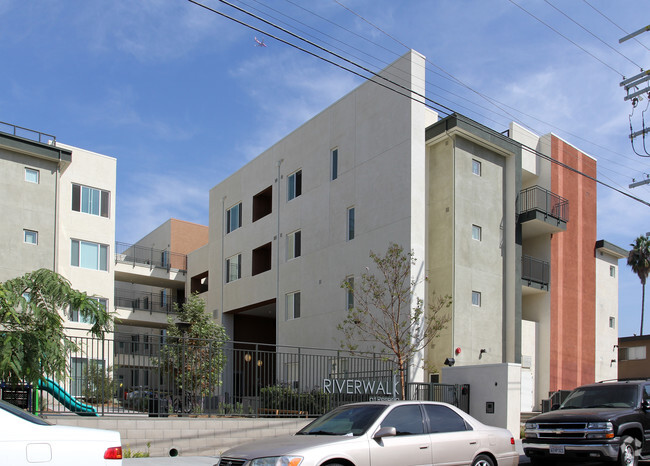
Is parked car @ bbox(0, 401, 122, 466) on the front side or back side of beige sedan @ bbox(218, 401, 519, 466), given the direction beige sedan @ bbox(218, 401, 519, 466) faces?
on the front side

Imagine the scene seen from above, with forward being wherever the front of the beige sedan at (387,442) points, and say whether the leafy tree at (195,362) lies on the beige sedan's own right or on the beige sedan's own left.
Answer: on the beige sedan's own right

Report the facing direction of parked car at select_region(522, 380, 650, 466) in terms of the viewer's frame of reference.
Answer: facing the viewer and to the left of the viewer

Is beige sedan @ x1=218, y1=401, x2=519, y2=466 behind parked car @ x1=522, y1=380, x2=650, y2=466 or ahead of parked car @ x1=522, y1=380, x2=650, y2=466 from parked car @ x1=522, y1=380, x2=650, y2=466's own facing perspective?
ahead

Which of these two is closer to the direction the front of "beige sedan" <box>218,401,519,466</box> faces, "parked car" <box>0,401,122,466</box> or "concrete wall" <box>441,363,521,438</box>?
the parked car

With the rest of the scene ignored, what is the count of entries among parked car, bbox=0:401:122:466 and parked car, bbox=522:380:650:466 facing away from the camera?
0

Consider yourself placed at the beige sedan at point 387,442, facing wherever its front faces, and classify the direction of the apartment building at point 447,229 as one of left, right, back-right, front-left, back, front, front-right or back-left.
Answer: back-right

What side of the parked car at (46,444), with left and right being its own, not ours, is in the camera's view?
left

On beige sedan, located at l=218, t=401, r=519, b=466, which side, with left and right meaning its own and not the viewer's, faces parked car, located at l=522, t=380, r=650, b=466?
back

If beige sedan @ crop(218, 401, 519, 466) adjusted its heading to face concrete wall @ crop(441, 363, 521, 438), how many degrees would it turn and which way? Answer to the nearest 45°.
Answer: approximately 135° to its right

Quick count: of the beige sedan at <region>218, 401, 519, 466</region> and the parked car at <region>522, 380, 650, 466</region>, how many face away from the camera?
0
